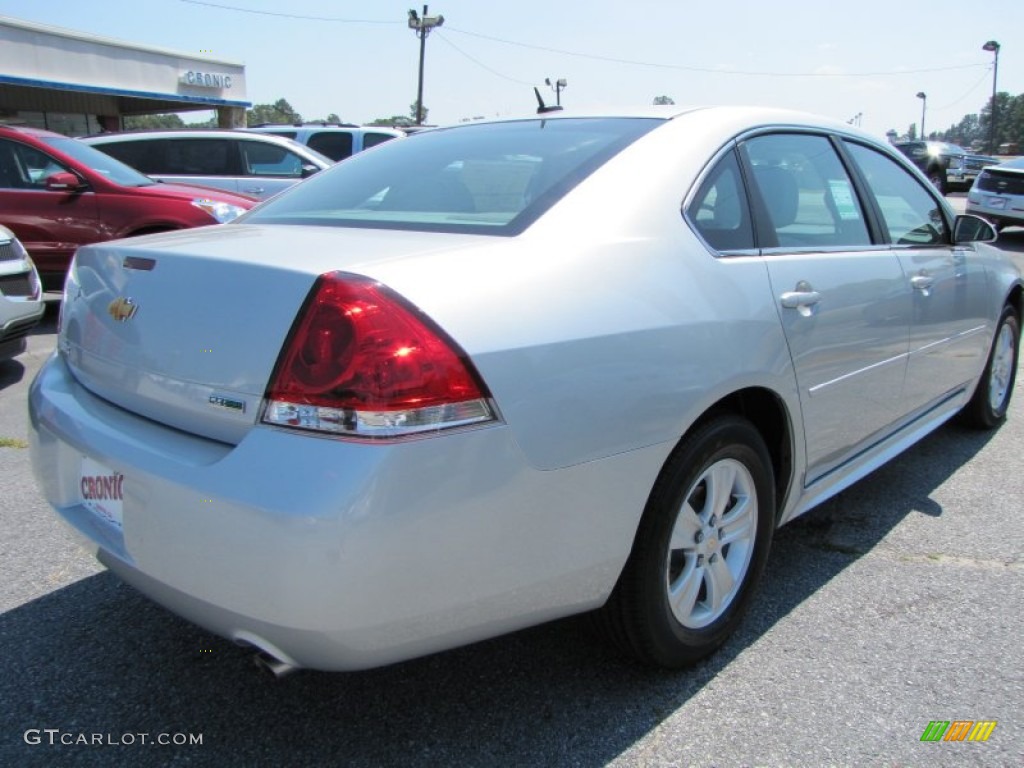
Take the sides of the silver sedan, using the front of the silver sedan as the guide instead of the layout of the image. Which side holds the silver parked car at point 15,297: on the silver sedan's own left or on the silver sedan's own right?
on the silver sedan's own left

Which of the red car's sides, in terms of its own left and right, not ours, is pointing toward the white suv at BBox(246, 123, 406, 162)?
left

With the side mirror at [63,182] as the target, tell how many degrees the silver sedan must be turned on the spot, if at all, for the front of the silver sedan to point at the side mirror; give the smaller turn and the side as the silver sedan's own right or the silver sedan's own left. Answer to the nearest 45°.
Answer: approximately 90° to the silver sedan's own left

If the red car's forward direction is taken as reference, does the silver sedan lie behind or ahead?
ahead

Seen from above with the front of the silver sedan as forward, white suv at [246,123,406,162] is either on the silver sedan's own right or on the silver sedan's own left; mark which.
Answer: on the silver sedan's own left

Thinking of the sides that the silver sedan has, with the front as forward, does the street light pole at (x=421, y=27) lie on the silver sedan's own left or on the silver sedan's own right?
on the silver sedan's own left

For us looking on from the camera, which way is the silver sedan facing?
facing away from the viewer and to the right of the viewer

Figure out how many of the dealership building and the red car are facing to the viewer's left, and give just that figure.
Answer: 0

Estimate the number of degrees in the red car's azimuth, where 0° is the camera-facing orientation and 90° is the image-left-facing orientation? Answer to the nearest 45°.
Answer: approximately 315°
